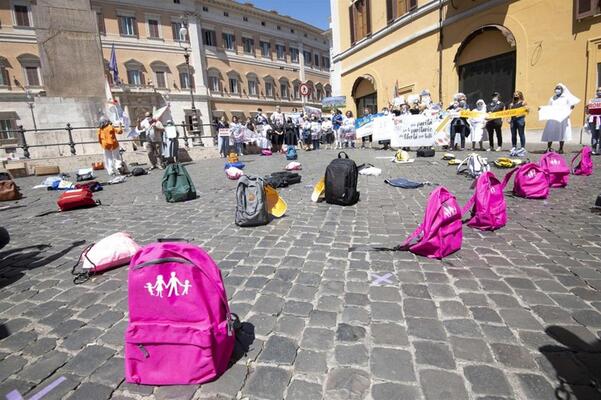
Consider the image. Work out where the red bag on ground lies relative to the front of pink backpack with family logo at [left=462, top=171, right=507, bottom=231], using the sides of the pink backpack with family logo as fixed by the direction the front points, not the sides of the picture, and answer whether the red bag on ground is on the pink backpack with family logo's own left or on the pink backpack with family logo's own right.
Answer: on the pink backpack with family logo's own right

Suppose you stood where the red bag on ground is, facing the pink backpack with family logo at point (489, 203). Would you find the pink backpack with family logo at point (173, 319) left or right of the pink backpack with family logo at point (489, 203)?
right

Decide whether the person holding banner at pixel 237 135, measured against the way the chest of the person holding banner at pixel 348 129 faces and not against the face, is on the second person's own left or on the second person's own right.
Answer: on the second person's own right

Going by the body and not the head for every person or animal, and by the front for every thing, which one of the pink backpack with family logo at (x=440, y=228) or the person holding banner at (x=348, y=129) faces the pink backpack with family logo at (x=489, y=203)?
the person holding banner

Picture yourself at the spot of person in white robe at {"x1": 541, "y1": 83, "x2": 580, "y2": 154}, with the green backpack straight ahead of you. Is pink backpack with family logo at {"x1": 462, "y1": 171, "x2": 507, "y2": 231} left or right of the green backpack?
left

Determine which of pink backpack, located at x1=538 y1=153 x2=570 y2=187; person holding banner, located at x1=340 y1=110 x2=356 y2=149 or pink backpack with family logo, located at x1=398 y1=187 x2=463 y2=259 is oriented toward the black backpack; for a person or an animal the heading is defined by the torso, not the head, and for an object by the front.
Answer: the person holding banner

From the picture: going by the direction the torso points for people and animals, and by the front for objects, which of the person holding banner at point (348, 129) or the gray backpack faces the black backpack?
the person holding banner

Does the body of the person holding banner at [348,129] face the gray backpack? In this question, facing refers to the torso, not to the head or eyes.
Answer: yes

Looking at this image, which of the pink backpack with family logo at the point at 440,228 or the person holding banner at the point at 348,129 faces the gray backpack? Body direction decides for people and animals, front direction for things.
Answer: the person holding banner

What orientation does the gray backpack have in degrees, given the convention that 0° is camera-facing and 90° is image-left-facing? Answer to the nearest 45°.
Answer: approximately 0°

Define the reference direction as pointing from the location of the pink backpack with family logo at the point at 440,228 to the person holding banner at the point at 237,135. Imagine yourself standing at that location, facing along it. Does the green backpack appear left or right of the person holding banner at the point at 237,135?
left

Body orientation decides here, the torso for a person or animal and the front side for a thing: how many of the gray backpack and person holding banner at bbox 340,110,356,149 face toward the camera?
2
